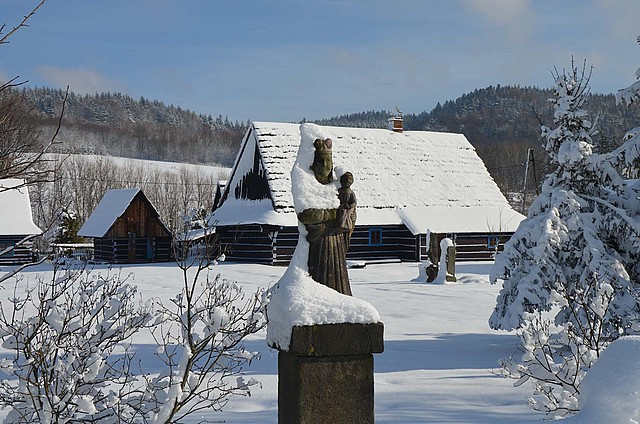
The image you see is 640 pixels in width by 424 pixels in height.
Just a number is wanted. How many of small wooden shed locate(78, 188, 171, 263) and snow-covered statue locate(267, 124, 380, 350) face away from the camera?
0

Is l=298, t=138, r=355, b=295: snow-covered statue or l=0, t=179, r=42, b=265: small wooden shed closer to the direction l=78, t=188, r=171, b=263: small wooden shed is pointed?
the snow-covered statue

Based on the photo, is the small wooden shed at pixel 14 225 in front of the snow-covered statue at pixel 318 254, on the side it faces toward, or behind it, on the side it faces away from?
behind

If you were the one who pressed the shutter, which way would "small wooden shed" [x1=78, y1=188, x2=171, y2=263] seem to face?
facing the viewer and to the right of the viewer

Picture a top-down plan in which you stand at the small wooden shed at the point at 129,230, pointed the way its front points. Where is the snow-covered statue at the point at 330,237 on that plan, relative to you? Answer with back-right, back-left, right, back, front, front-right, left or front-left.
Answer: front-right

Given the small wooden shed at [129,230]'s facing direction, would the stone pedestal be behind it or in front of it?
in front

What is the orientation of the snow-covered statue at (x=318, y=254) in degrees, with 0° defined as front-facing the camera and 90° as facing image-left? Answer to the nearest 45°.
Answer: approximately 315°

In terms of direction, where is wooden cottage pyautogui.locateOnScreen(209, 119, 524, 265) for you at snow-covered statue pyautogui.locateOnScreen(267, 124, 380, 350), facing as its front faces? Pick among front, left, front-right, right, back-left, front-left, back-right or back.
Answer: back-left

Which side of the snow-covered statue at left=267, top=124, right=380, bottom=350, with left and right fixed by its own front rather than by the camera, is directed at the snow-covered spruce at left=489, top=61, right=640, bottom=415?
left

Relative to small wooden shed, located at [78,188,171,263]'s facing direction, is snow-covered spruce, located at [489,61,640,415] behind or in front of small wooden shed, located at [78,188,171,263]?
in front
